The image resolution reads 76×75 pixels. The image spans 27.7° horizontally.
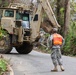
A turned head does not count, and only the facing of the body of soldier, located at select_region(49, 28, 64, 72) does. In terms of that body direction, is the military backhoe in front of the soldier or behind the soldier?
in front

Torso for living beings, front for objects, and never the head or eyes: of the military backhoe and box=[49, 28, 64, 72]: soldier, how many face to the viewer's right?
0

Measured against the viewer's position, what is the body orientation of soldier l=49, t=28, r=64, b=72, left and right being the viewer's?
facing away from the viewer and to the left of the viewer
